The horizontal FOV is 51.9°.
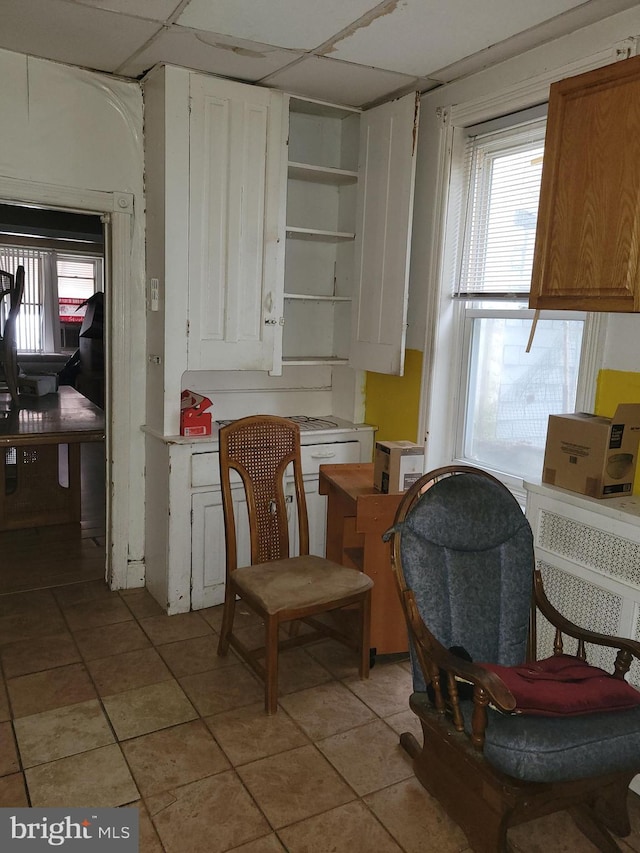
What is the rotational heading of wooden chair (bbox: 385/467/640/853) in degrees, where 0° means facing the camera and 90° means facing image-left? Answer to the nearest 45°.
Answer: approximately 315°

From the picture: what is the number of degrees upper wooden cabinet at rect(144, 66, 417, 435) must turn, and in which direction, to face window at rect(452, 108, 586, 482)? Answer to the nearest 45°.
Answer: approximately 45° to its left

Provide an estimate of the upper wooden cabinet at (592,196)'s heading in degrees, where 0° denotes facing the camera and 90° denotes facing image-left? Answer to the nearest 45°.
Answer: approximately 45°

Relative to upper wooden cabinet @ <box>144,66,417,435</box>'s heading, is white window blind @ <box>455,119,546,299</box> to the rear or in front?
in front

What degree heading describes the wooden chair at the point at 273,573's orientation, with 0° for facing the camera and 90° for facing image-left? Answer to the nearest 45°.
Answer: approximately 315°

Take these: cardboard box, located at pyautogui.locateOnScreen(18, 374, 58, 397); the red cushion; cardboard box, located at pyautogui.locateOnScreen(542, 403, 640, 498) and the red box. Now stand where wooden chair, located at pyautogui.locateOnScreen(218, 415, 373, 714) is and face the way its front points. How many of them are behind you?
2

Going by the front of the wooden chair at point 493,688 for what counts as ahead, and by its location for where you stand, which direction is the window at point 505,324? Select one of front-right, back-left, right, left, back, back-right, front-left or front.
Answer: back-left

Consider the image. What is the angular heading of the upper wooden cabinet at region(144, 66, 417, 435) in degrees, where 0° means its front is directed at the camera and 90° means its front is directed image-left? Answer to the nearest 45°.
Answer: approximately 315°

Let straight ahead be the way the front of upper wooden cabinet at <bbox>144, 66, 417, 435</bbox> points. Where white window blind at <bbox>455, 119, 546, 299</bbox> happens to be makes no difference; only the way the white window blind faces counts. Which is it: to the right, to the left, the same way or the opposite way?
to the right

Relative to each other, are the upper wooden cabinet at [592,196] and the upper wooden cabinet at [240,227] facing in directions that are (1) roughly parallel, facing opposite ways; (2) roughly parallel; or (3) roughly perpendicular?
roughly perpendicular

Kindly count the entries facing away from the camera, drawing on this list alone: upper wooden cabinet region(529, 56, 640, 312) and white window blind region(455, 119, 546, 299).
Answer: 0

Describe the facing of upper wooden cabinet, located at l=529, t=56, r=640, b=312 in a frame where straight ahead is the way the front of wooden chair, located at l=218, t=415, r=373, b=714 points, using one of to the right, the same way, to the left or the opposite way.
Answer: to the right

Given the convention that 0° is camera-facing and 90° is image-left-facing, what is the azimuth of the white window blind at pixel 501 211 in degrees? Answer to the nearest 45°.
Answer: approximately 45°

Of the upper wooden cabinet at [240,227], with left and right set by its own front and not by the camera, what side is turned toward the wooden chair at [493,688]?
front

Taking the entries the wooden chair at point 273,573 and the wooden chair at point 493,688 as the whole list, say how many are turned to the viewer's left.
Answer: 0
